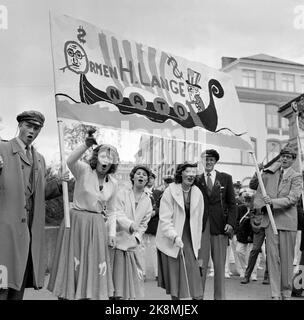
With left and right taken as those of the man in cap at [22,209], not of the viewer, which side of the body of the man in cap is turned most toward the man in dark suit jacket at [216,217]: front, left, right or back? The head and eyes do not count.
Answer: left

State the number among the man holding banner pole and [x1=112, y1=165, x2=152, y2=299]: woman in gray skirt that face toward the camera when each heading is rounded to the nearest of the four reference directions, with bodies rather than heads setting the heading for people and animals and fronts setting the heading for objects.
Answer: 2

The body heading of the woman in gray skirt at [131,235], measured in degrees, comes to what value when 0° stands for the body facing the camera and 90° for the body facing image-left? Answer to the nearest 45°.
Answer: approximately 0°

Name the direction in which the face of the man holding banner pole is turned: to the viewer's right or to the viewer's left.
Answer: to the viewer's left

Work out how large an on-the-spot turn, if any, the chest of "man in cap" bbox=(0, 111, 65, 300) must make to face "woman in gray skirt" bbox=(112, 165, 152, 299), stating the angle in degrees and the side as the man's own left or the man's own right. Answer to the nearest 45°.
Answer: approximately 90° to the man's own left
